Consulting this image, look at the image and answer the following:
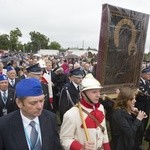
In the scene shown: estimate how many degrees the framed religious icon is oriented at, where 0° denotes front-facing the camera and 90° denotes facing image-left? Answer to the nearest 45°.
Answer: approximately 315°

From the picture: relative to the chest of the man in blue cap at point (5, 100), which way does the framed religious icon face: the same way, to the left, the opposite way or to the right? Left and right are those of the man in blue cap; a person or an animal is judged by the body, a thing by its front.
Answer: the same way

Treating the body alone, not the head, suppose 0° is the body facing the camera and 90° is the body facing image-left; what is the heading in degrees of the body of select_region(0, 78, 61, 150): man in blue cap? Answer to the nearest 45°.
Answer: approximately 315°

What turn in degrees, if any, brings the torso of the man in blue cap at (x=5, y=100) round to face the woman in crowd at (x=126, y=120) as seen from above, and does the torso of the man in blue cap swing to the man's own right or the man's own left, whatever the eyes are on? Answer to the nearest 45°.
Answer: approximately 45° to the man's own left

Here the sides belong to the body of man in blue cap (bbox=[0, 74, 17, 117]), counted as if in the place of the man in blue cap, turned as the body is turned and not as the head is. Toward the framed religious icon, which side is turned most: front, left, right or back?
left

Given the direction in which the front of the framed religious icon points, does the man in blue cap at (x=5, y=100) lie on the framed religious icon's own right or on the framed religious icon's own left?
on the framed religious icon's own right

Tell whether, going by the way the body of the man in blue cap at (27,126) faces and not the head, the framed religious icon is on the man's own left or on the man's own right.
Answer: on the man's own left

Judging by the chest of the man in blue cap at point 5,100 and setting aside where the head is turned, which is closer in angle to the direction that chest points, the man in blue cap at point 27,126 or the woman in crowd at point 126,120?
the man in blue cap

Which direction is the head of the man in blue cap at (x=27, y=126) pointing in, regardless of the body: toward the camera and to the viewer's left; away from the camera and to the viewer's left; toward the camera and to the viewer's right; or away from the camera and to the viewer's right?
toward the camera and to the viewer's right

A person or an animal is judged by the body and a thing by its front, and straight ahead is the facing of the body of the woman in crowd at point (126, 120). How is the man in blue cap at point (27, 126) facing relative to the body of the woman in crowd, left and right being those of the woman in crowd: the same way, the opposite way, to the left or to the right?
the same way

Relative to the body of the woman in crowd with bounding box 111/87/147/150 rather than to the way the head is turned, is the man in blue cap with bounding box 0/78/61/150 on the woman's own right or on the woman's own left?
on the woman's own right

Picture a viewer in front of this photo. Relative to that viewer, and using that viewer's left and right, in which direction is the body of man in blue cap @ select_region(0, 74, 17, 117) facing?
facing the viewer

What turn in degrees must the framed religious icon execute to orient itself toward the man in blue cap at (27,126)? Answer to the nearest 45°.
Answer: approximately 45° to its right
